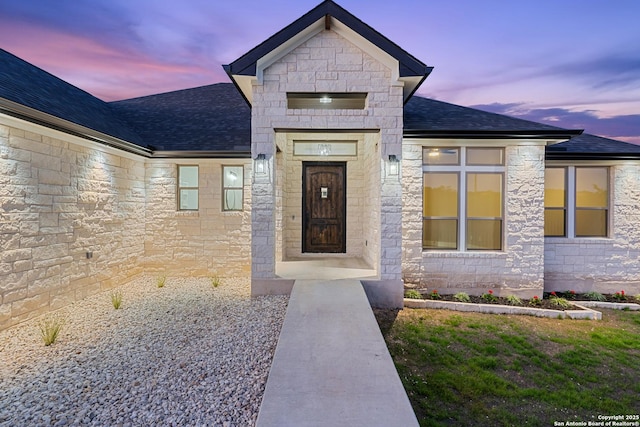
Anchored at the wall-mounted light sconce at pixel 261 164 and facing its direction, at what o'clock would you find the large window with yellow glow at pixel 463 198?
The large window with yellow glow is roughly at 9 o'clock from the wall-mounted light sconce.

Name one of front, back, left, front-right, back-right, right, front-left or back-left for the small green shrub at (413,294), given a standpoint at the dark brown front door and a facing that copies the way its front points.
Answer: front-left

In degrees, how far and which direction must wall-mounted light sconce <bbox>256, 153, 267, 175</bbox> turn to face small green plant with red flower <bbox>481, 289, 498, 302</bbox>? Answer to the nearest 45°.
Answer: approximately 90° to its left

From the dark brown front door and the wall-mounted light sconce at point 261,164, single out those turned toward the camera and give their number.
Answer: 2

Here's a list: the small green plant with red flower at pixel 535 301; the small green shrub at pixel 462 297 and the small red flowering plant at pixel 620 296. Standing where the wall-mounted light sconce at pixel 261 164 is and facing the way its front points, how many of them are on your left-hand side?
3

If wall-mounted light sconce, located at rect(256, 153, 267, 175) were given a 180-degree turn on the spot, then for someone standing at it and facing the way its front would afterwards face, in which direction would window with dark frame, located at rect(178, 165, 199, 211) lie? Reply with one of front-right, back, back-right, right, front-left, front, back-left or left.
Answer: front-left

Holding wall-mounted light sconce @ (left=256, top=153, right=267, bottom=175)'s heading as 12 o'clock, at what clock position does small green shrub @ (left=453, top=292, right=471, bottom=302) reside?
The small green shrub is roughly at 9 o'clock from the wall-mounted light sconce.

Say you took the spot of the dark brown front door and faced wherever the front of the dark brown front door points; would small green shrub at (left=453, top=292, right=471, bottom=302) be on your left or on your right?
on your left

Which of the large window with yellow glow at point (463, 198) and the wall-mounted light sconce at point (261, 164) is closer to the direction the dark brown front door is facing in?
the wall-mounted light sconce

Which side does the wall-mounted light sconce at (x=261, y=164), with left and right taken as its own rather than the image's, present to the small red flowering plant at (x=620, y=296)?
left

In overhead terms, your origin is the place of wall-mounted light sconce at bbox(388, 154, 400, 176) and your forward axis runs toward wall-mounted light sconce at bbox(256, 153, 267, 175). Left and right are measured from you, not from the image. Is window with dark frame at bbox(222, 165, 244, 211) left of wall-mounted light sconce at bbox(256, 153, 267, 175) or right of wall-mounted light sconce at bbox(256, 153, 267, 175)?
right

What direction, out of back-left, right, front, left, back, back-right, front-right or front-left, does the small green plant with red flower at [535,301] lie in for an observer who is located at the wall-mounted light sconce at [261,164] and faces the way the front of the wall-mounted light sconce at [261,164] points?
left

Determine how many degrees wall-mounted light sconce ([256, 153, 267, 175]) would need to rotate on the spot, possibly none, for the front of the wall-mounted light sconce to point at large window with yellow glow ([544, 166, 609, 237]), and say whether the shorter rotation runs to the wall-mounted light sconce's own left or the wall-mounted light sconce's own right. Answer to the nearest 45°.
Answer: approximately 90° to the wall-mounted light sconce's own left

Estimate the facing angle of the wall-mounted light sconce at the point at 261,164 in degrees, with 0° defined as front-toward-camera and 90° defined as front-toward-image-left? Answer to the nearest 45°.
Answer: approximately 0°
